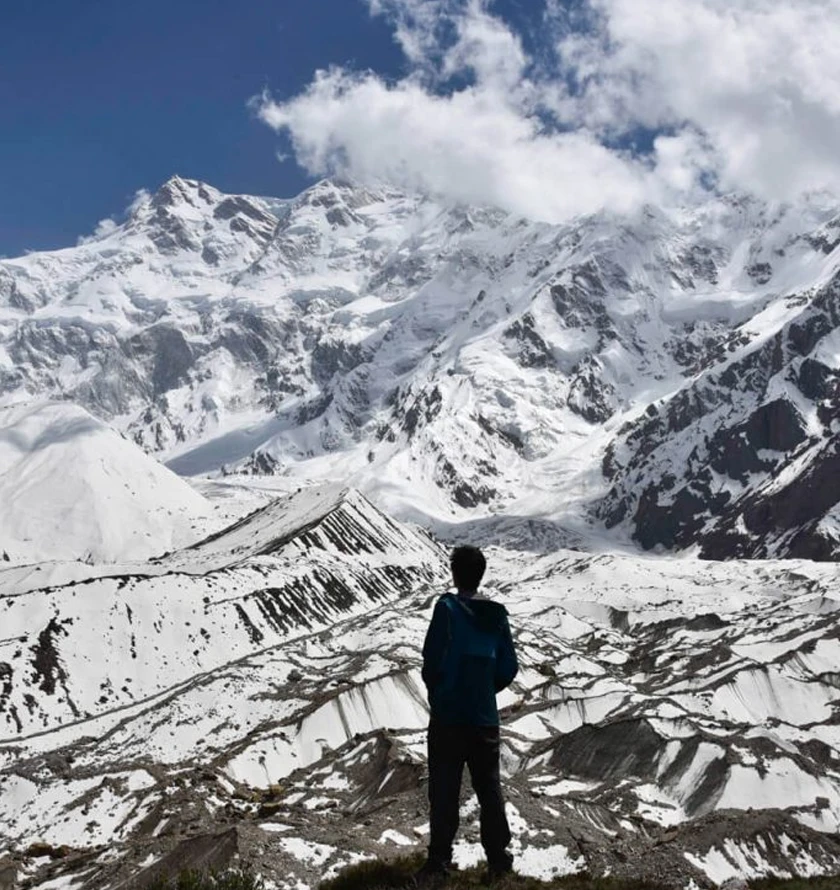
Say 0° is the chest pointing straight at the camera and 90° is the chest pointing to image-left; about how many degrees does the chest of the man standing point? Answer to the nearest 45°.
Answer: approximately 180°

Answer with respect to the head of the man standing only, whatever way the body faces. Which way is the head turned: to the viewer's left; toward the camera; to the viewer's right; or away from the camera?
away from the camera

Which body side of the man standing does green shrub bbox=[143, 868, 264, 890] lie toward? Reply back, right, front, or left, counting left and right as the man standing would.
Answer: left
